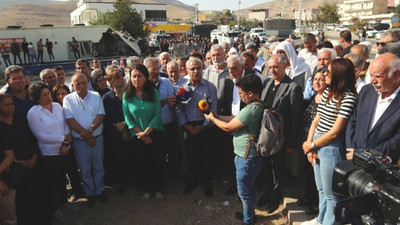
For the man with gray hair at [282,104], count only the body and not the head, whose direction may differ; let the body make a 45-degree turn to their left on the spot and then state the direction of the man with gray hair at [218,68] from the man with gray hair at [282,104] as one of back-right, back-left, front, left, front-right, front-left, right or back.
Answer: back-right

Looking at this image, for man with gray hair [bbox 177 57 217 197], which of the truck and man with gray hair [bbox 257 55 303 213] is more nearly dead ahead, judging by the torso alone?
the man with gray hair

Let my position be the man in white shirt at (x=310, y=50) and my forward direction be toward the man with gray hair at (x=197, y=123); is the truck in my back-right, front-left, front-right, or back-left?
back-right

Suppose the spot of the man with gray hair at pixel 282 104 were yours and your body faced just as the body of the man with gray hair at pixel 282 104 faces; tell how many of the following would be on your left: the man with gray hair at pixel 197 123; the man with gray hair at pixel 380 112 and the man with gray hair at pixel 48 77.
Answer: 1

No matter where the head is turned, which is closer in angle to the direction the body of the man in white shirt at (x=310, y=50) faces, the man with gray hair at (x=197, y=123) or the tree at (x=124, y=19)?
the man with gray hair

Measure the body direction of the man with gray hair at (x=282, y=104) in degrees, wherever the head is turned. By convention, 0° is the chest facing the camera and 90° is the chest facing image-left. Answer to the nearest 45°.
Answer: approximately 45°

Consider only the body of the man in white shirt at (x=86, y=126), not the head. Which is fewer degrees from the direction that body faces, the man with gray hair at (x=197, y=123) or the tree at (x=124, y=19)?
the man with gray hair

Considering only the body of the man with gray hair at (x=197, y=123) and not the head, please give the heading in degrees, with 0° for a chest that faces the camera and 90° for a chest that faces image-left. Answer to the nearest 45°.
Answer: approximately 0°

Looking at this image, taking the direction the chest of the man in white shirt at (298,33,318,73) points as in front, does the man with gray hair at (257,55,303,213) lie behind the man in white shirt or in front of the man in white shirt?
in front

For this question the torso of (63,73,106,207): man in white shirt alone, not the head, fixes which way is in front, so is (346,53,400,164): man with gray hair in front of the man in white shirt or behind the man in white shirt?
in front

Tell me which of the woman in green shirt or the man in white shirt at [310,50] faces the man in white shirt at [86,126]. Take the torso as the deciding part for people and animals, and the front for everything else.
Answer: the man in white shirt at [310,50]
